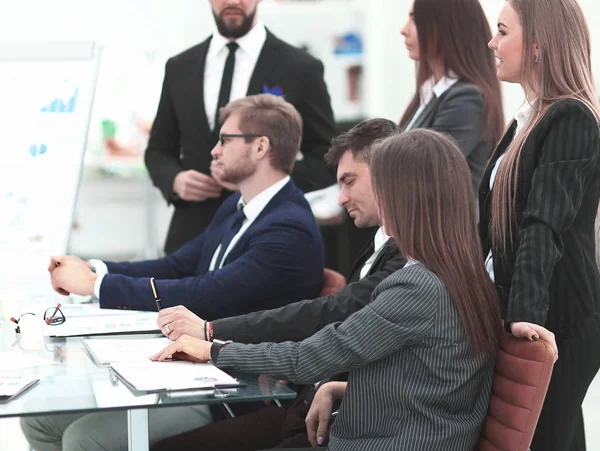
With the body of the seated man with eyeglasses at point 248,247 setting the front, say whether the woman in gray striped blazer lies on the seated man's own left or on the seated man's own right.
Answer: on the seated man's own left

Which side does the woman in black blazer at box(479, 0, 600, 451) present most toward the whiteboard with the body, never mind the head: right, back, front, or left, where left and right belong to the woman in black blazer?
front

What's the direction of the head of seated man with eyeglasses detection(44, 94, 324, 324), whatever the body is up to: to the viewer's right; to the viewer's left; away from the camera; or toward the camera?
to the viewer's left

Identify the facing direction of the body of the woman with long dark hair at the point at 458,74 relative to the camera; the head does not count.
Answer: to the viewer's left

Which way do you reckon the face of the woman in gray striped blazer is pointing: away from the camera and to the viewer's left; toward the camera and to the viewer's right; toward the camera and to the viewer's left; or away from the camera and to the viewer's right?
away from the camera and to the viewer's left

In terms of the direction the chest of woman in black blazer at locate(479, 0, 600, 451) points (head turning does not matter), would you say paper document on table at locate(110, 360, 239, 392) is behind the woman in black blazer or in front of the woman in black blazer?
in front

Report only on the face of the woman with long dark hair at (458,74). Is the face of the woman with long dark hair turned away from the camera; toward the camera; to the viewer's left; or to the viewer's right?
to the viewer's left

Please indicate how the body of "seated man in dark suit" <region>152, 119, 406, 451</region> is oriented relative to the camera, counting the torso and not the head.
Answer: to the viewer's left

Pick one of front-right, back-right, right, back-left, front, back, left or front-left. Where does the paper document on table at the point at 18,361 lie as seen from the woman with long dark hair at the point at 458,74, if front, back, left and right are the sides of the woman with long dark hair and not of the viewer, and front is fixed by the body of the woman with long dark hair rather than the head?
front-left

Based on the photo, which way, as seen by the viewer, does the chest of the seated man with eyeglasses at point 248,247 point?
to the viewer's left

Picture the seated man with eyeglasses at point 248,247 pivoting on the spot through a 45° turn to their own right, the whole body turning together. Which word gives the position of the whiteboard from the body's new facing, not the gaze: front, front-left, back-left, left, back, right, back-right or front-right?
front
